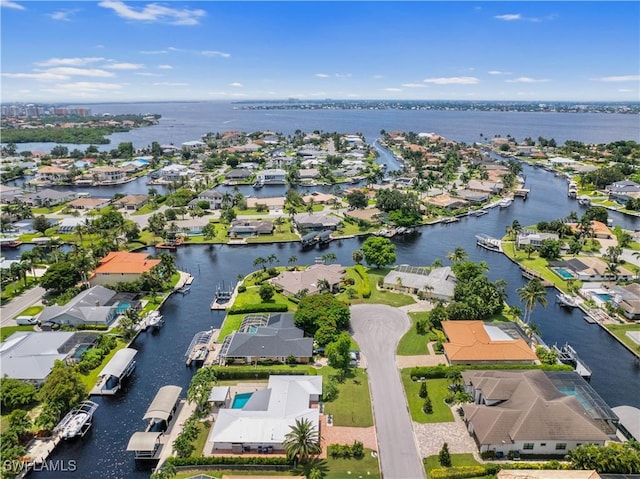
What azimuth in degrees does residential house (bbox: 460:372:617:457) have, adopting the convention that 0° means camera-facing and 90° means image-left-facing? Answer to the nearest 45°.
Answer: approximately 90°
